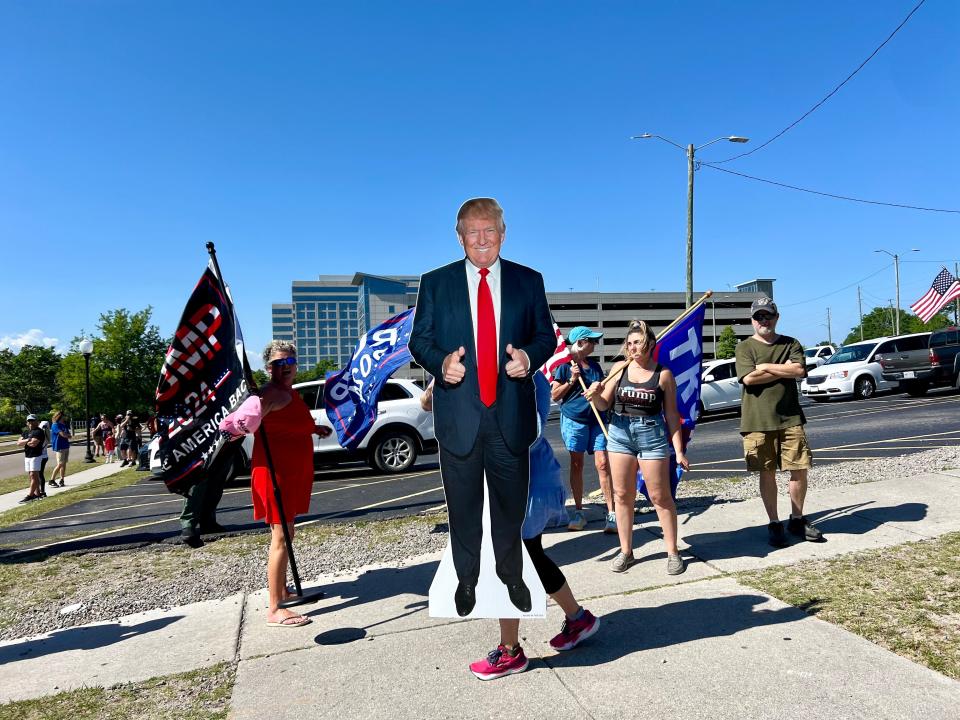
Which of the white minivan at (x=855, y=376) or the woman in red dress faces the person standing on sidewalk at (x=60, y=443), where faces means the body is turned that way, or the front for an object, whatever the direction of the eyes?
the white minivan

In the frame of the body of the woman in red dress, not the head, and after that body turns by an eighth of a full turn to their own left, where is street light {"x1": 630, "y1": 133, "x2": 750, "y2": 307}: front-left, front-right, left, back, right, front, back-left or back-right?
front-left

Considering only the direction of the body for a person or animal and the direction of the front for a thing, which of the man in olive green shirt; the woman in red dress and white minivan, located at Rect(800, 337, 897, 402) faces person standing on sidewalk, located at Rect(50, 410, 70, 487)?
the white minivan

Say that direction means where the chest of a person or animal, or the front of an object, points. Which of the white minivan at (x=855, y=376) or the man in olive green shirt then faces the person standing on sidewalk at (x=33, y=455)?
the white minivan

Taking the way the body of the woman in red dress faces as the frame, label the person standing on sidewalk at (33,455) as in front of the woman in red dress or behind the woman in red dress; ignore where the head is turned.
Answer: behind

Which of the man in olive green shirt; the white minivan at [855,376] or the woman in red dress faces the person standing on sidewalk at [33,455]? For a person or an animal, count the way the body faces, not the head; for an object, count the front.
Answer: the white minivan

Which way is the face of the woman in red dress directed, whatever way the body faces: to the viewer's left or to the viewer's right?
to the viewer's right

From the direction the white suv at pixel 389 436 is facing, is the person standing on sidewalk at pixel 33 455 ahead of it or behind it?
ahead

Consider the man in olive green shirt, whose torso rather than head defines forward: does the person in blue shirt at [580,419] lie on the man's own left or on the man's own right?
on the man's own right

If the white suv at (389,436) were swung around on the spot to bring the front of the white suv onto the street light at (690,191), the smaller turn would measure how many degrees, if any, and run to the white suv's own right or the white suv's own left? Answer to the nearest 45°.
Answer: approximately 135° to the white suv's own right

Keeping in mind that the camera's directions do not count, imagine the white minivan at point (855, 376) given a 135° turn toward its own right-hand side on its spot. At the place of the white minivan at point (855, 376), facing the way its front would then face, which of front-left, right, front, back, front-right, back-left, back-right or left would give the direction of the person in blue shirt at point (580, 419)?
back

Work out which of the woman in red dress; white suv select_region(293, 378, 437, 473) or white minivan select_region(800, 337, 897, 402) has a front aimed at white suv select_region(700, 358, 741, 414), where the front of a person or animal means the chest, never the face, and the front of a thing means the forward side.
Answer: white minivan select_region(800, 337, 897, 402)

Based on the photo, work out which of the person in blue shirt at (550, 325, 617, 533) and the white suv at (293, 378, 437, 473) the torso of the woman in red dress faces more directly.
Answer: the person in blue shirt

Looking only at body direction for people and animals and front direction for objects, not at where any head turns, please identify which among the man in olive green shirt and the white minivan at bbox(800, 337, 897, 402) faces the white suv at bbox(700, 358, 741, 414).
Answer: the white minivan at bbox(800, 337, 897, 402)

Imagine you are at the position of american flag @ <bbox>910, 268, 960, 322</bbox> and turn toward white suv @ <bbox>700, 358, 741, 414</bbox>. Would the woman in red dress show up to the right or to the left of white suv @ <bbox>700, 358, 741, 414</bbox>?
left
